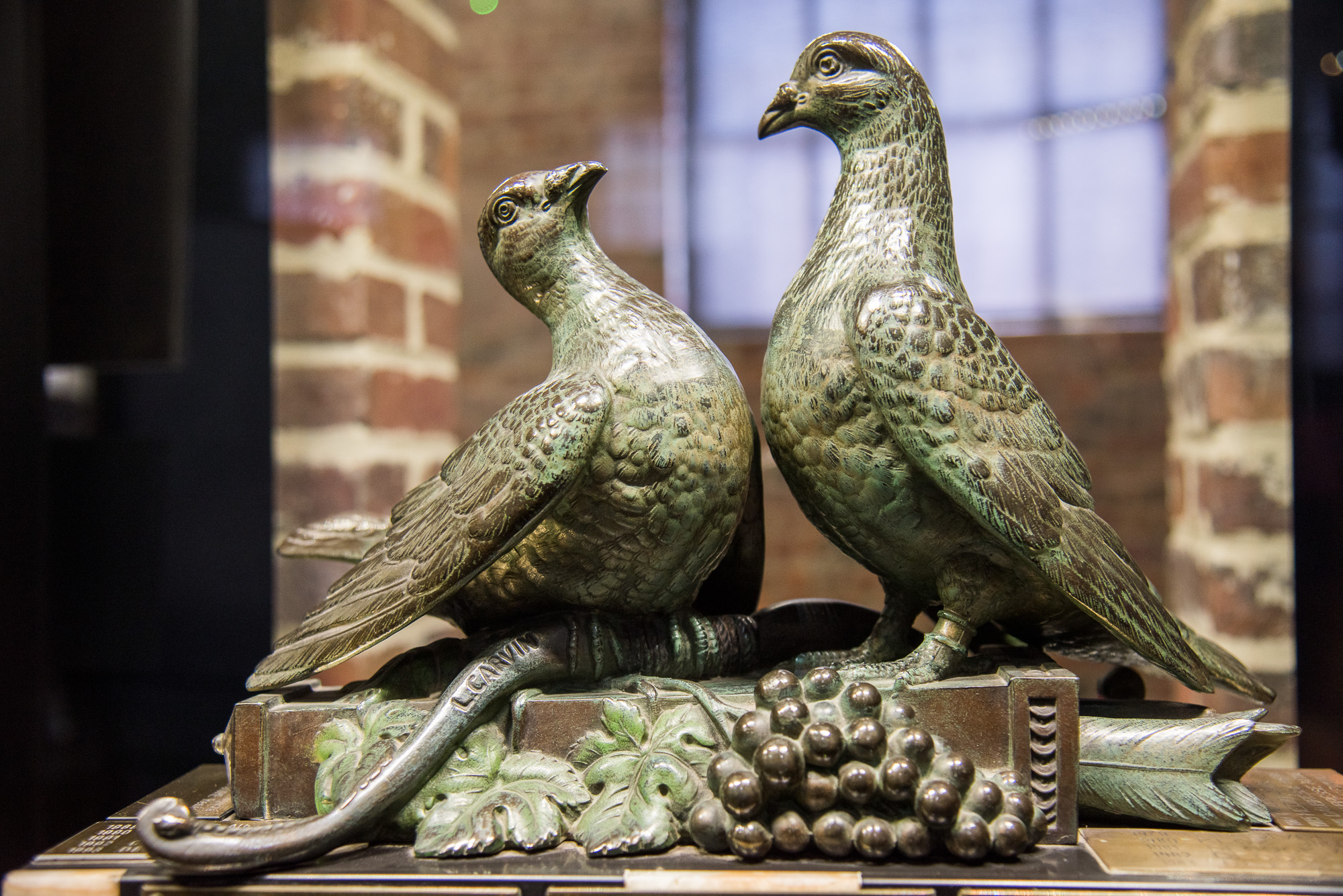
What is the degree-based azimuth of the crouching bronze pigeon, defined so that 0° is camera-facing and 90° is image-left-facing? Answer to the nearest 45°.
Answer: approximately 315°
